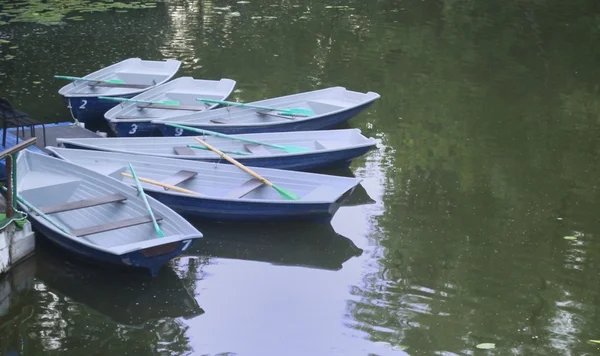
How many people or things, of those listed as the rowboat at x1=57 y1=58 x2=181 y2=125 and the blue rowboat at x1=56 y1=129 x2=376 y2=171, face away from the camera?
0

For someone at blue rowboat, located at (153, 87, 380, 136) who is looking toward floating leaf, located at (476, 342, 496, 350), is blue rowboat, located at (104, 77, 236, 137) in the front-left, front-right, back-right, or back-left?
back-right

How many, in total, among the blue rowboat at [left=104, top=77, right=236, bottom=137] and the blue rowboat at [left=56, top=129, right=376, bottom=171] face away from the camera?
0

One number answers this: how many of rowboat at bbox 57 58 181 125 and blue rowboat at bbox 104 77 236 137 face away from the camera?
0

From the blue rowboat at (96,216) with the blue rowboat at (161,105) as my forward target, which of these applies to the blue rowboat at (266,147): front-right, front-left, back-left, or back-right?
front-right
